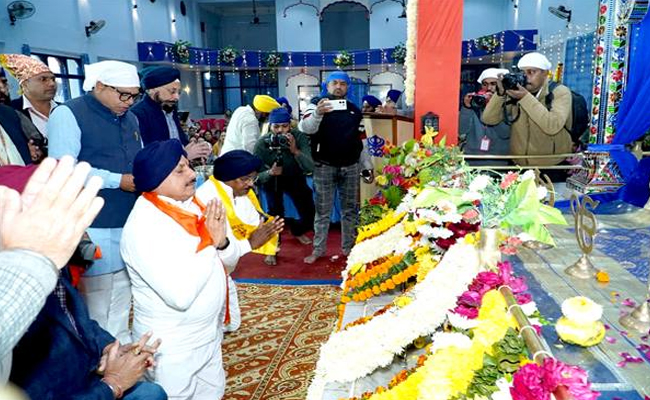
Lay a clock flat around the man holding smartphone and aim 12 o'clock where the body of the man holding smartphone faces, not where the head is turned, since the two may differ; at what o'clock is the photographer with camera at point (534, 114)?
The photographer with camera is roughly at 10 o'clock from the man holding smartphone.

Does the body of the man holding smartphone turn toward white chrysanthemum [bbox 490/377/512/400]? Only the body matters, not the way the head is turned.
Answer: yes

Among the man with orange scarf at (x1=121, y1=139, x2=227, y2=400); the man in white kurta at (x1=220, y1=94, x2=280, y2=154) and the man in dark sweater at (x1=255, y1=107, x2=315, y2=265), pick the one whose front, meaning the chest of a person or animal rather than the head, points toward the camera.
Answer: the man in dark sweater

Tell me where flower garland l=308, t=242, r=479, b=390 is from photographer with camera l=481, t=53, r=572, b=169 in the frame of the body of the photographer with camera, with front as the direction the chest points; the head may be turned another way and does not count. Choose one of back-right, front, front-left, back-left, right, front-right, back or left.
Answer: front-left

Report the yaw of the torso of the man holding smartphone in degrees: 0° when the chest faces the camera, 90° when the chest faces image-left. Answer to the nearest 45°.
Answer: approximately 0°

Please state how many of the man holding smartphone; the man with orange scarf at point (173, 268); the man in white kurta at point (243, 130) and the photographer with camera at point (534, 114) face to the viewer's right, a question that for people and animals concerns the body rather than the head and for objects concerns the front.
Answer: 2

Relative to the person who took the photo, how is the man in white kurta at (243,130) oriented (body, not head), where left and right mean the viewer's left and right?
facing to the right of the viewer

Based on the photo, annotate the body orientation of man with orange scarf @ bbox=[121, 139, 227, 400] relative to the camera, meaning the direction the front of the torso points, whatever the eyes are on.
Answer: to the viewer's right

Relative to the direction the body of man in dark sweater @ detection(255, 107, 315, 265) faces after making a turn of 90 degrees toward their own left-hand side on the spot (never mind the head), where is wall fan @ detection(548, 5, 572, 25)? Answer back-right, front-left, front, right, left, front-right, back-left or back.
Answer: front-left

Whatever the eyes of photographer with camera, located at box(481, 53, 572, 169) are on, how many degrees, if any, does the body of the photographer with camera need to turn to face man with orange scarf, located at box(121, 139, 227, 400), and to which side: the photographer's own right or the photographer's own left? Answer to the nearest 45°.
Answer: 0° — they already face them

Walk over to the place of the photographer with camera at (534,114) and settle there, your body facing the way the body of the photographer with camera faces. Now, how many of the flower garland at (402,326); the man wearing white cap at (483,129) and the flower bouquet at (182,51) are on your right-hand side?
2

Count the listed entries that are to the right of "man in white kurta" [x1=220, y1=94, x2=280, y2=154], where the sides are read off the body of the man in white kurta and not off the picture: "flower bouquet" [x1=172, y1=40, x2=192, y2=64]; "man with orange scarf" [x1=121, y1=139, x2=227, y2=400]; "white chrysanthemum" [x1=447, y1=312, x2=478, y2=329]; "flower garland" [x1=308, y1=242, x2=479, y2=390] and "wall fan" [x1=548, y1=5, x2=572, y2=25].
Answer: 3

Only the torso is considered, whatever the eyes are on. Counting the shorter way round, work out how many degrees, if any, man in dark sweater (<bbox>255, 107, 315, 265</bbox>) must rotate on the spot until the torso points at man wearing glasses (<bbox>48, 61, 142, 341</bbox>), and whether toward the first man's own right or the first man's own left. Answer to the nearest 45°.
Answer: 0° — they already face them

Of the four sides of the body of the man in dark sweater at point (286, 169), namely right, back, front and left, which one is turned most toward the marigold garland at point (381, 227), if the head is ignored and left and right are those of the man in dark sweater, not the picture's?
front

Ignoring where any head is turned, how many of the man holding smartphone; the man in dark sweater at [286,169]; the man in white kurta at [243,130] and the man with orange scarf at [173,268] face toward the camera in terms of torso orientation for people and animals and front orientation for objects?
2
